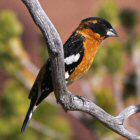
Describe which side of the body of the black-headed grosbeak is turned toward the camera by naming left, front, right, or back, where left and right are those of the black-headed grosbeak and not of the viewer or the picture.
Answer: right
